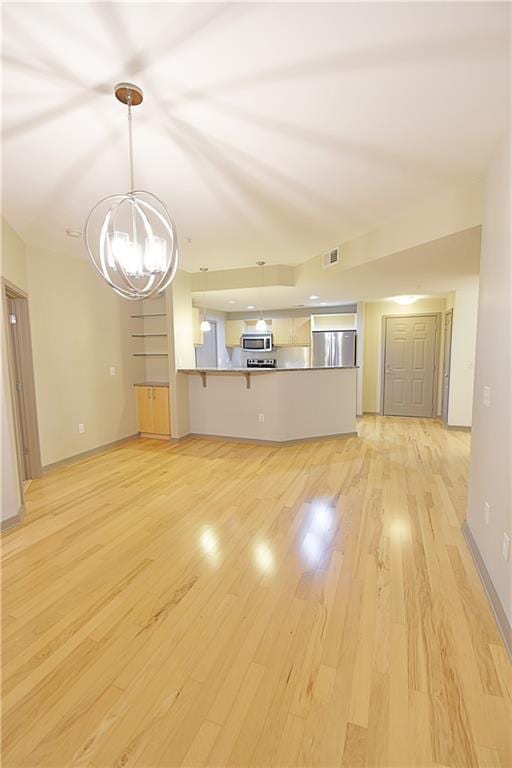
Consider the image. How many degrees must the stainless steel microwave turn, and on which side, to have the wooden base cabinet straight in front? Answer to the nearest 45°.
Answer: approximately 45° to its right

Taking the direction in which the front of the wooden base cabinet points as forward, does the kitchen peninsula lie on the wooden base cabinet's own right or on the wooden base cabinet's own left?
on the wooden base cabinet's own left

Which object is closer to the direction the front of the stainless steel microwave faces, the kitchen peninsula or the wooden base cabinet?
the kitchen peninsula

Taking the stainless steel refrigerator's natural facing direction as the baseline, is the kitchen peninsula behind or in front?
in front

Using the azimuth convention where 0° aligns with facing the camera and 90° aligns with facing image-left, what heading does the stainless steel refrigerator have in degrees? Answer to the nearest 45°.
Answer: approximately 0°

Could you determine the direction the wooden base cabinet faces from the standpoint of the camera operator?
facing the viewer

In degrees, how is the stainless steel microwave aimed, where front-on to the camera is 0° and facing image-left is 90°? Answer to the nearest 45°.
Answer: approximately 0°

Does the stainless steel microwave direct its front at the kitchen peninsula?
yes

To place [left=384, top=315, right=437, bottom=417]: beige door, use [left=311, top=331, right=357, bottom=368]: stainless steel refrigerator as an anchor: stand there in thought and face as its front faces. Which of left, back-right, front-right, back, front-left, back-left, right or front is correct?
left

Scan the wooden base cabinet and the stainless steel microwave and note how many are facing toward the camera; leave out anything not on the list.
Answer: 2

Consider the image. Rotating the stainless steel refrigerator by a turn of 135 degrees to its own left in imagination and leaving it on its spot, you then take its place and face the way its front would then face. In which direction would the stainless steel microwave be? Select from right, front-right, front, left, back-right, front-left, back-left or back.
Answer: back-left
